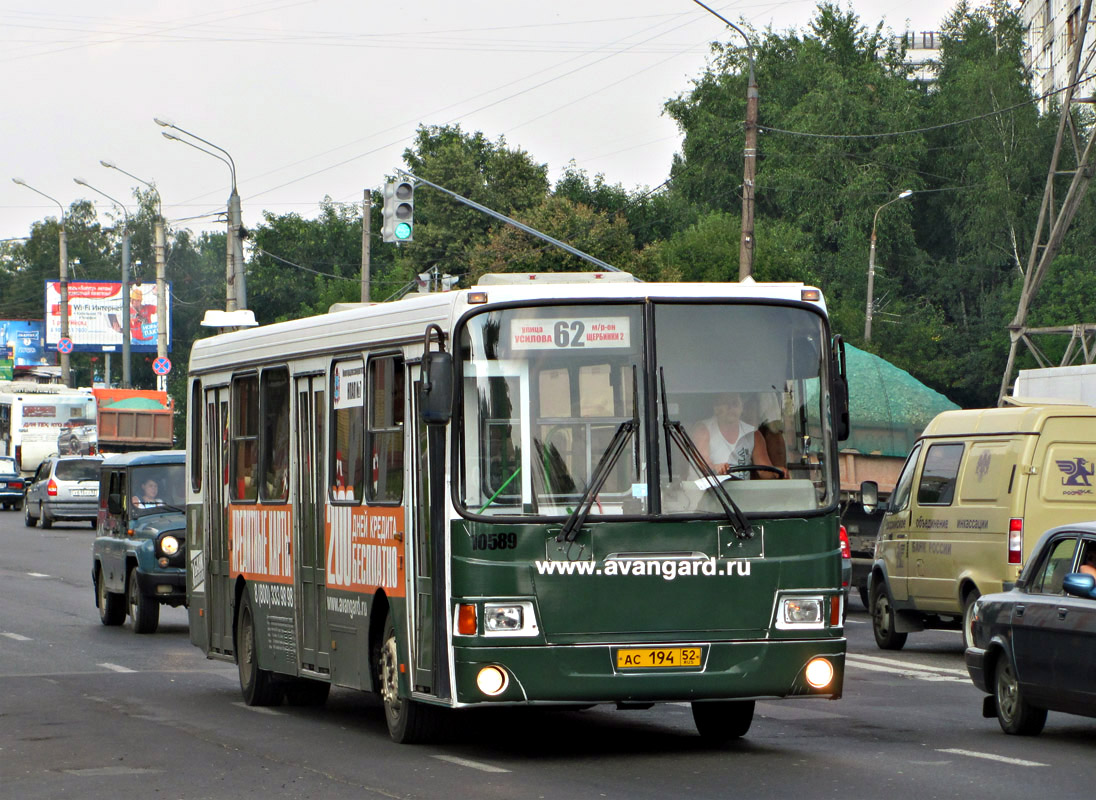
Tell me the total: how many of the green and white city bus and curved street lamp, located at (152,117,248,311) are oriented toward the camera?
1

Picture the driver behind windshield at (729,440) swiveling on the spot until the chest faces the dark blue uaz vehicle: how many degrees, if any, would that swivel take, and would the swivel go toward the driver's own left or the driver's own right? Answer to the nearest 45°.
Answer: approximately 135° to the driver's own right

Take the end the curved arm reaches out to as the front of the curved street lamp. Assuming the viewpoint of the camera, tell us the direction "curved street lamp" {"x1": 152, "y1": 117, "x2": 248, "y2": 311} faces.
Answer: facing to the left of the viewer

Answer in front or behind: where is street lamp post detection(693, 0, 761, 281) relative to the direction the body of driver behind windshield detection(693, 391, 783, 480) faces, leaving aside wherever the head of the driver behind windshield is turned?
behind

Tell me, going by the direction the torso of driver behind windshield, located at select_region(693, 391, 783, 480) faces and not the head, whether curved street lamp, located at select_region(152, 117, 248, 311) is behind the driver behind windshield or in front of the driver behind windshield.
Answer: behind

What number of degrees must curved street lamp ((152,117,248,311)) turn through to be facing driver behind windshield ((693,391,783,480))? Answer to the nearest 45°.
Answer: approximately 90° to its left

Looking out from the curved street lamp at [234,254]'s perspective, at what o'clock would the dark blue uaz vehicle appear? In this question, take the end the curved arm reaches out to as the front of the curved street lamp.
The dark blue uaz vehicle is roughly at 9 o'clock from the curved street lamp.

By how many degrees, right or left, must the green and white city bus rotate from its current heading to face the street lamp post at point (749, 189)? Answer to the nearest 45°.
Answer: approximately 180°

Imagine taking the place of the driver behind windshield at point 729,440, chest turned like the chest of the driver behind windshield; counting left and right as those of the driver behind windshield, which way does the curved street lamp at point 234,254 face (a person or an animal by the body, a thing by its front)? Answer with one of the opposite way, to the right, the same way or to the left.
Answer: to the right

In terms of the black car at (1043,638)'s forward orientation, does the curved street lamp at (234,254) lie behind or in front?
behind

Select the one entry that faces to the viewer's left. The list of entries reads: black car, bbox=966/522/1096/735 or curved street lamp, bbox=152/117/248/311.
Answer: the curved street lamp
